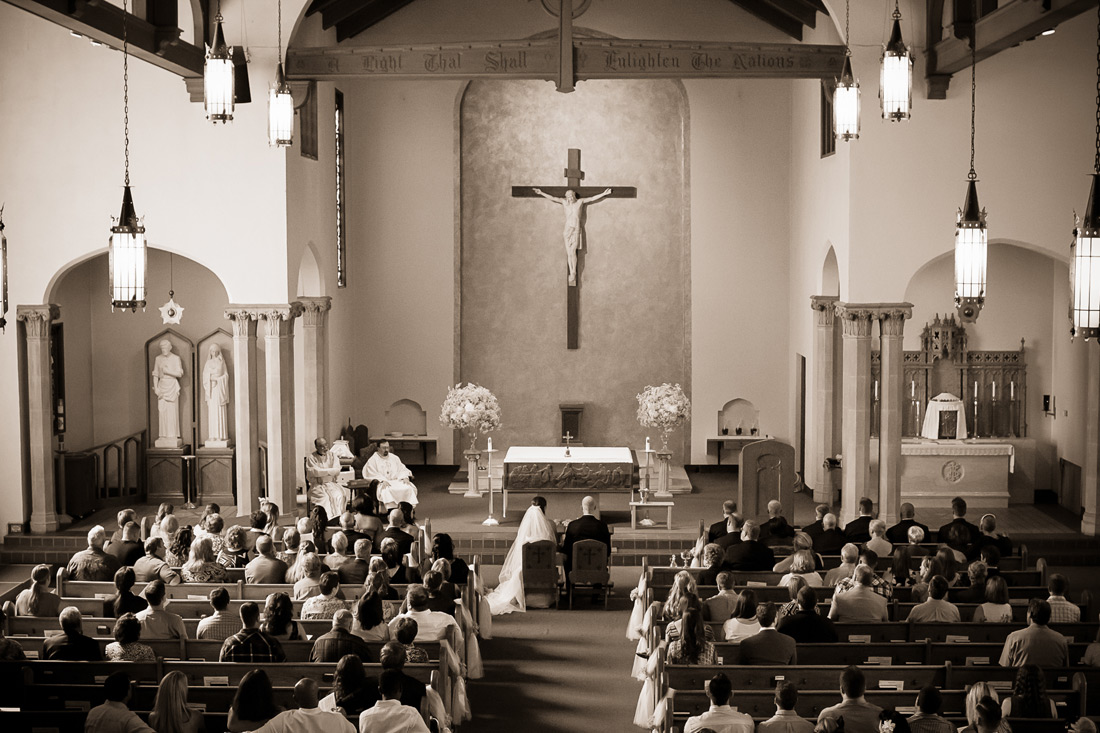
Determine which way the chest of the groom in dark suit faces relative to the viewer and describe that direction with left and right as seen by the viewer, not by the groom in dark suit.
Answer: facing away from the viewer

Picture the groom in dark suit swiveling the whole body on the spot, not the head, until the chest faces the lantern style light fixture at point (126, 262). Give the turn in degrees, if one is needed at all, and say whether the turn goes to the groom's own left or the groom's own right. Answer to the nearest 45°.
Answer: approximately 135° to the groom's own left

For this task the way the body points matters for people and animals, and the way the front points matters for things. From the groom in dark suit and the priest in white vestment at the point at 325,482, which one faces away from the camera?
the groom in dark suit

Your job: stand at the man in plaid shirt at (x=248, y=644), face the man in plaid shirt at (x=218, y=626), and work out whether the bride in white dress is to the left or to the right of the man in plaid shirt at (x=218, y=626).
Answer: right

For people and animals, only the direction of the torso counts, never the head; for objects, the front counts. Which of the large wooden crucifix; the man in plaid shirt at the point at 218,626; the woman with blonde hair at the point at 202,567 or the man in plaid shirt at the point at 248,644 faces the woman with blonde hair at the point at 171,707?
the large wooden crucifix

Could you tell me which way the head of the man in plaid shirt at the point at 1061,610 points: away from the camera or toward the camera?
away from the camera

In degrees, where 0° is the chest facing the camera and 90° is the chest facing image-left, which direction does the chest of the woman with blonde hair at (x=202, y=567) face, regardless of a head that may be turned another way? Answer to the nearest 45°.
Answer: approximately 180°

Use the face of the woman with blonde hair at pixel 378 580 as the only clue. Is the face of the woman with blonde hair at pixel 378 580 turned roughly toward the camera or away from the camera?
away from the camera
